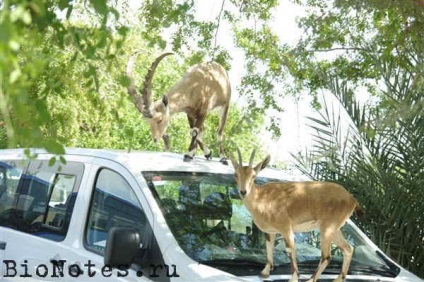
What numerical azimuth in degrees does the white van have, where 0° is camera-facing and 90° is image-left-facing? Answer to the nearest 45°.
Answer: approximately 315°

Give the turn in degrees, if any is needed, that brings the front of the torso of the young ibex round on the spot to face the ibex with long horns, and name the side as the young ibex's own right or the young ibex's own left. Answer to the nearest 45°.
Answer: approximately 45° to the young ibex's own right

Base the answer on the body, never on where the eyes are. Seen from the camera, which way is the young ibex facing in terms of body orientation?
to the viewer's left
